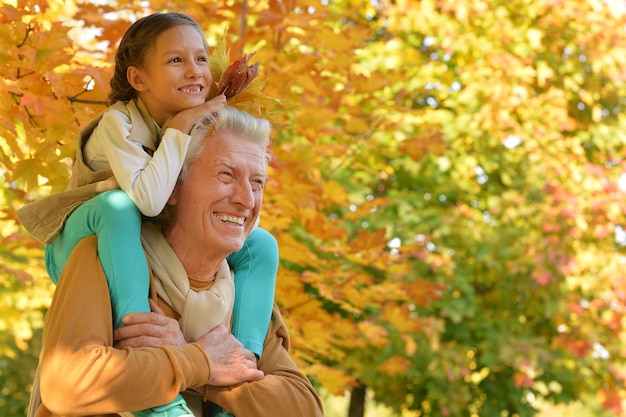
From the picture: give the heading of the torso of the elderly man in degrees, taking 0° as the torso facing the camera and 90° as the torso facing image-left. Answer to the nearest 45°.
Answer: approximately 315°

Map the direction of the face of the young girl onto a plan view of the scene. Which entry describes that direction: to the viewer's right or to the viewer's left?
to the viewer's right

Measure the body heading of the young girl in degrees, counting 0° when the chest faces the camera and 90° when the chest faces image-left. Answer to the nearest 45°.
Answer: approximately 315°
